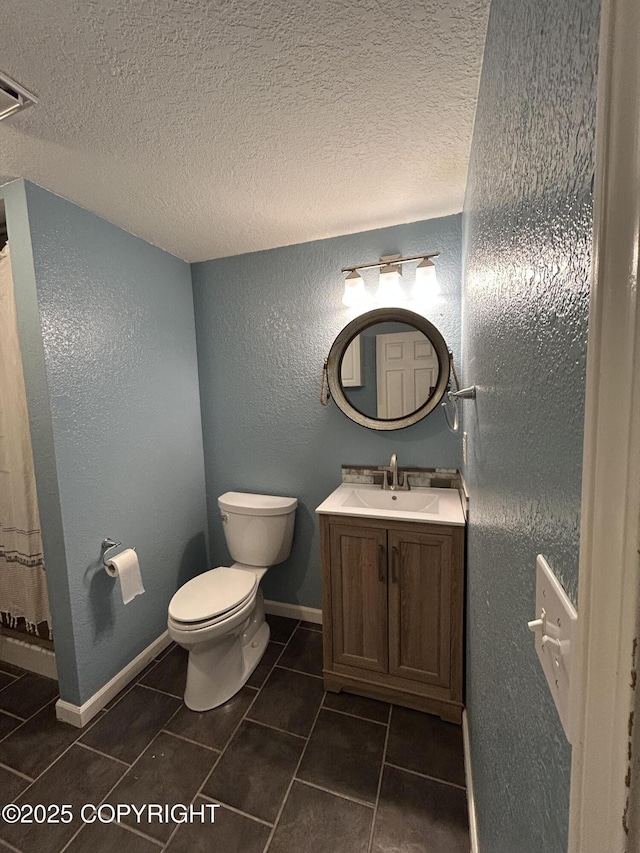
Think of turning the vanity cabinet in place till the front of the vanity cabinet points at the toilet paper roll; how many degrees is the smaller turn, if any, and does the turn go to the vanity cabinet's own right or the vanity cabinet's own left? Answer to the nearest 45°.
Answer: approximately 45° to the vanity cabinet's own right

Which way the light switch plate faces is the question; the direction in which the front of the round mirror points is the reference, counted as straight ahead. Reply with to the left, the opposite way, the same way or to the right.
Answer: to the right

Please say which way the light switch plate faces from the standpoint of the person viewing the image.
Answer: facing to the left of the viewer

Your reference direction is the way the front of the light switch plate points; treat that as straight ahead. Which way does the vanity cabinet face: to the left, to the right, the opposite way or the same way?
to the left

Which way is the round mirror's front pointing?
toward the camera

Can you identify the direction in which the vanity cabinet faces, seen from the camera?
facing the viewer and to the left of the viewer

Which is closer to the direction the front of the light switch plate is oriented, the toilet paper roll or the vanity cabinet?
the toilet paper roll

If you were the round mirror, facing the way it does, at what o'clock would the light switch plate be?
The light switch plate is roughly at 12 o'clock from the round mirror.

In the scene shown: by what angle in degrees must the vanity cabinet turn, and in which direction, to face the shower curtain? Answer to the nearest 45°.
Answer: approximately 45° to its right

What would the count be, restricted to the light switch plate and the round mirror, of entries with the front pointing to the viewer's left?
1

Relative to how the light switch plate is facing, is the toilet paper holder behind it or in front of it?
in front
